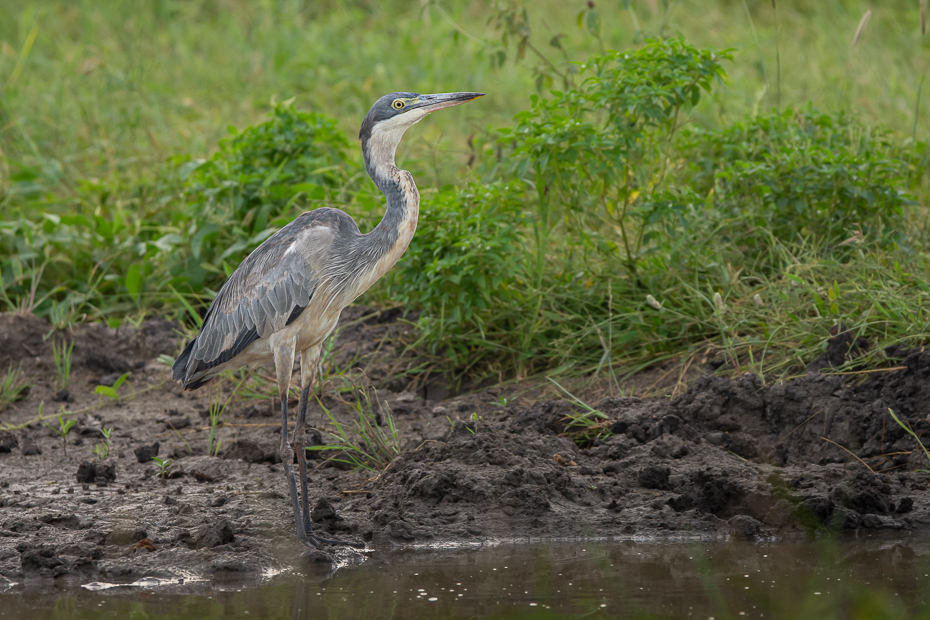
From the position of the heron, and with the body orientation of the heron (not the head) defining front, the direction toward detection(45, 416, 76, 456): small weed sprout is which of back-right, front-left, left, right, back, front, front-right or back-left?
back-left

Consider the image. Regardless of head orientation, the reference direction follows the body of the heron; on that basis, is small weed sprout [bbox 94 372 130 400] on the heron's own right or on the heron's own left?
on the heron's own left

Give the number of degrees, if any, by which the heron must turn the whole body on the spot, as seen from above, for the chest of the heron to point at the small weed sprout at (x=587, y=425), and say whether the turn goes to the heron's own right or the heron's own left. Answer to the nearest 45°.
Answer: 0° — it already faces it

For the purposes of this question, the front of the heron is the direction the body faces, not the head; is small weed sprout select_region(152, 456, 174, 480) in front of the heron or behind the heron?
behind

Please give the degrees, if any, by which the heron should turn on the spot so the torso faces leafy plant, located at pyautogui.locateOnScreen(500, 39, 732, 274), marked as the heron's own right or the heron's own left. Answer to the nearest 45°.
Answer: approximately 45° to the heron's own left

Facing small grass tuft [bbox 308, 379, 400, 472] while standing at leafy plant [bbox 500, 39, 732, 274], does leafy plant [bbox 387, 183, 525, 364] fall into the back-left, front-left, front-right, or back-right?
front-right

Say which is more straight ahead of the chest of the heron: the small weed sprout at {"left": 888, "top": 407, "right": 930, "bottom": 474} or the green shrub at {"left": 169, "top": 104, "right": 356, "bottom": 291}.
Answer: the small weed sprout

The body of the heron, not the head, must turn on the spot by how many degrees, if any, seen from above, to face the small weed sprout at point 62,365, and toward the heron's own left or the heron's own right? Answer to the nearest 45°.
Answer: approximately 135° to the heron's own left

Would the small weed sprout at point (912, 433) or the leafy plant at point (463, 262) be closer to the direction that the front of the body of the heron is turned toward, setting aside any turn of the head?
the small weed sprout

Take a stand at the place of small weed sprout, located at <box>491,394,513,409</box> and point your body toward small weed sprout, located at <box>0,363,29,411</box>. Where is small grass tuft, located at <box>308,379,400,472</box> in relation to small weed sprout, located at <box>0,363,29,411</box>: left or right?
left

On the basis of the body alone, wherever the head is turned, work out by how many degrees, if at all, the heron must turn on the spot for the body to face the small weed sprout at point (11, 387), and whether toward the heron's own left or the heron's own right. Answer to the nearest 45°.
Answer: approximately 135° to the heron's own left

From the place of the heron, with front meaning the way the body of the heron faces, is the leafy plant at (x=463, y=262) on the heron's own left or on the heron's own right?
on the heron's own left

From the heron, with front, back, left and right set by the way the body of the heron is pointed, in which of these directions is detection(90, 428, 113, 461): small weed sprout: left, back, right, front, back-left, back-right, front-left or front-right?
back-left

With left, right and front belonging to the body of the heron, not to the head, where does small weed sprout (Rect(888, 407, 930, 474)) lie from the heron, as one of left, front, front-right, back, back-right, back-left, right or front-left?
front

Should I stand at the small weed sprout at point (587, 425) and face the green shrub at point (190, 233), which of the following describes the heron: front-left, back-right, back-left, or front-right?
front-left

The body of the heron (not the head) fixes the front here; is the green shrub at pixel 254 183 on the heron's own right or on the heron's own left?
on the heron's own left

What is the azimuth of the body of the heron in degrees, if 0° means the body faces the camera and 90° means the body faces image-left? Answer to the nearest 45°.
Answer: approximately 270°
